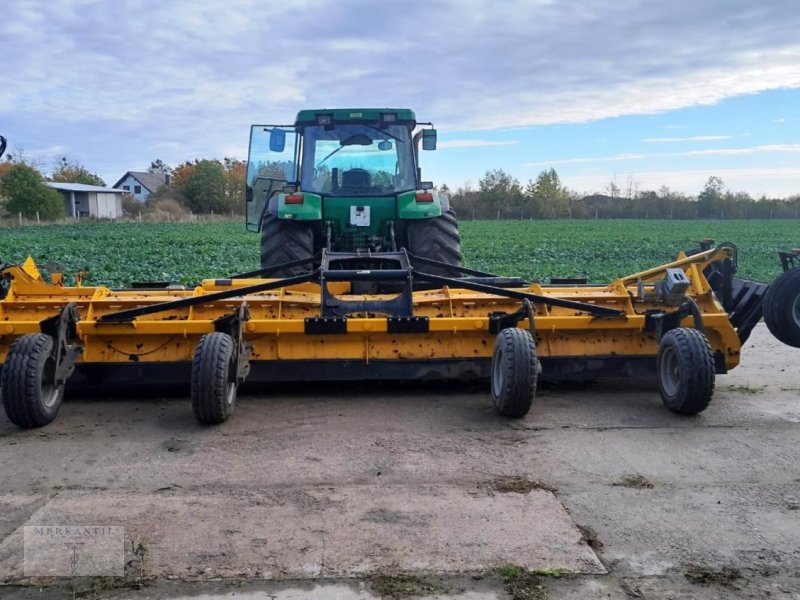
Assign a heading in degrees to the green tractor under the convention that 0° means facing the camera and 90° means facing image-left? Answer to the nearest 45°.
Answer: approximately 180°

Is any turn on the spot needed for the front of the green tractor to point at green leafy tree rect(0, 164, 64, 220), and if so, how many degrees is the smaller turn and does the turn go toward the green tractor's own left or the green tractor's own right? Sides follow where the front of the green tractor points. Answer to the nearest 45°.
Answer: approximately 45° to the green tractor's own left

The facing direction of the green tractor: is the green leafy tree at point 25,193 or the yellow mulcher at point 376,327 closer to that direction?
the green leafy tree

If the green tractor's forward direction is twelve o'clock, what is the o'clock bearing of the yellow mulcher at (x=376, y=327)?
The yellow mulcher is roughly at 6 o'clock from the green tractor.
